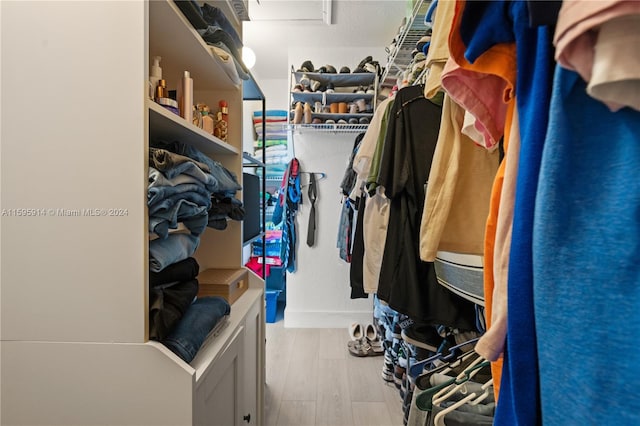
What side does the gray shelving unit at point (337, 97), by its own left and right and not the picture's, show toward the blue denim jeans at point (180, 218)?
front

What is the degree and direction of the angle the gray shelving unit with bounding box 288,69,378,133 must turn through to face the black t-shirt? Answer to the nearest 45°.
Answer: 0° — it already faces it

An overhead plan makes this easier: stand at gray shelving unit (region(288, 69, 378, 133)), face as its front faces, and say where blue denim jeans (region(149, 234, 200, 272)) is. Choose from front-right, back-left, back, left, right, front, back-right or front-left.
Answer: front

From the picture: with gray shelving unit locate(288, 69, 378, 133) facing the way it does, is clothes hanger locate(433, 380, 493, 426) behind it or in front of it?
in front

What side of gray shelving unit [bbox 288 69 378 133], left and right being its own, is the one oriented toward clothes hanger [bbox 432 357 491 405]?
front

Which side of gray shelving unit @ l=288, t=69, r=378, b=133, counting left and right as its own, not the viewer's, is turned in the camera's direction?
front
